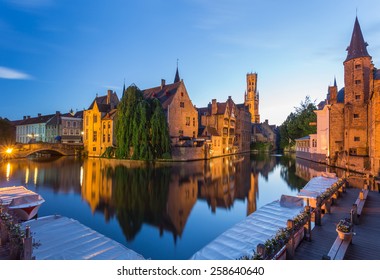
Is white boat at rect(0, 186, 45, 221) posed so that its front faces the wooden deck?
yes

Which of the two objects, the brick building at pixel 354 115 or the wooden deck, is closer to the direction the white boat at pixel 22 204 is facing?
the wooden deck

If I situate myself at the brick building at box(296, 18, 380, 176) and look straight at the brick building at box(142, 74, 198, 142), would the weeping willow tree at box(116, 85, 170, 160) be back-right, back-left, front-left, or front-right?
front-left

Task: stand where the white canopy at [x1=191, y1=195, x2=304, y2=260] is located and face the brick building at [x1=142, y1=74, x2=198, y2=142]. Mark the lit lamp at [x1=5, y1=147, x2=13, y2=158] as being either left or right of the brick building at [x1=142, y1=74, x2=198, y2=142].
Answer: left

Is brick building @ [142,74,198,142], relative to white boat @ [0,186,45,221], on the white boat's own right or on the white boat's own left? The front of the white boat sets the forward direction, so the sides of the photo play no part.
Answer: on the white boat's own left

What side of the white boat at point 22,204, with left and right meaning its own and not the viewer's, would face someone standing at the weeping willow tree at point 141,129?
left

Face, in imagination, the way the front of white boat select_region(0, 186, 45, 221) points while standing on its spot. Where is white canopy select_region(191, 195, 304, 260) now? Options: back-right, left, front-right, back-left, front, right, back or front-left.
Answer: front

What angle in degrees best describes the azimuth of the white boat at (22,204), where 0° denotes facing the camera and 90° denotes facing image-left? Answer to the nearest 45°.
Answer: approximately 315°

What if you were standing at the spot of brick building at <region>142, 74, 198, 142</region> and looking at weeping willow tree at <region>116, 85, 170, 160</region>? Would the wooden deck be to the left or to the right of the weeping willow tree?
left

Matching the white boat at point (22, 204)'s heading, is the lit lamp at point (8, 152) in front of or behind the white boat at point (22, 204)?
behind
